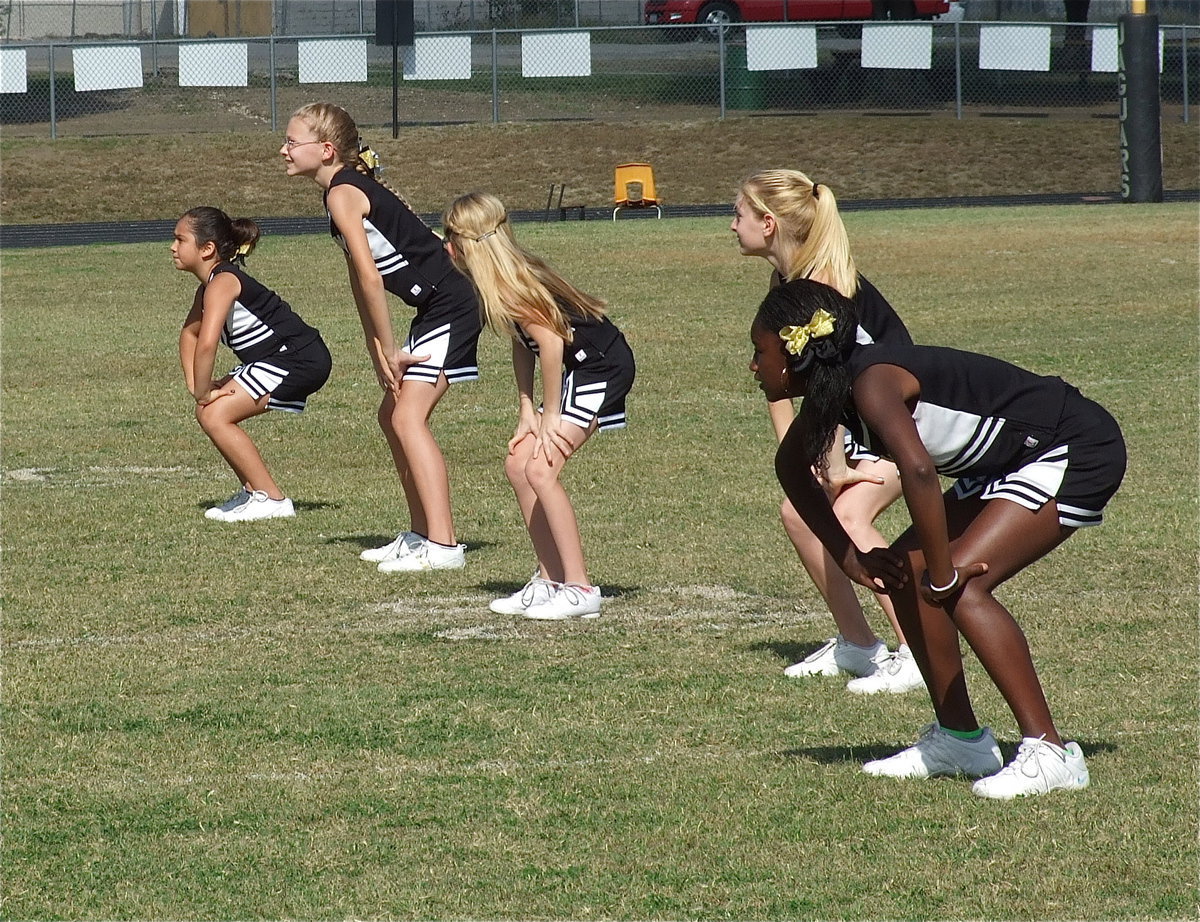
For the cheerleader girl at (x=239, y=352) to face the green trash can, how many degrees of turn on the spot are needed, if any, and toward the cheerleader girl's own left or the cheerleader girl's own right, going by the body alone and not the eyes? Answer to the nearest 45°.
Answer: approximately 90° to the cheerleader girl's own right

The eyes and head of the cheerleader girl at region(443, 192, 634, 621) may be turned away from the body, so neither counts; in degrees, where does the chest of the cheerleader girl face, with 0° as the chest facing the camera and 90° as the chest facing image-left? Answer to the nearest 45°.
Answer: approximately 90°

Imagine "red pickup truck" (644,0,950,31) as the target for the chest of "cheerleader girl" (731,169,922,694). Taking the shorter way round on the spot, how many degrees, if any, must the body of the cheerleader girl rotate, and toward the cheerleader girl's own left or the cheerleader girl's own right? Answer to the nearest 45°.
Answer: approximately 90° to the cheerleader girl's own right

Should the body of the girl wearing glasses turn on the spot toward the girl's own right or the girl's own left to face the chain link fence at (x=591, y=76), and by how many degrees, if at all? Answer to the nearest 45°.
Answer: approximately 90° to the girl's own right

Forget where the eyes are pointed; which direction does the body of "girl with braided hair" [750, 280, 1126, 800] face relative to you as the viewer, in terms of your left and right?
facing to the left of the viewer

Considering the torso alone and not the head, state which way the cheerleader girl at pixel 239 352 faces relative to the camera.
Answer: to the viewer's left

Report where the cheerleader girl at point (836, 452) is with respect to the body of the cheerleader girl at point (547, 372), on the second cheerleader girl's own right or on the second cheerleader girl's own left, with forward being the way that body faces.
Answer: on the second cheerleader girl's own left

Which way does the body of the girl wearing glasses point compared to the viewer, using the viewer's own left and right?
facing to the left of the viewer

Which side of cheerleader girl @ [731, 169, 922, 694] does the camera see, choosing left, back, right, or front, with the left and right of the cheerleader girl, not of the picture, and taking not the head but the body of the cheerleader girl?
left

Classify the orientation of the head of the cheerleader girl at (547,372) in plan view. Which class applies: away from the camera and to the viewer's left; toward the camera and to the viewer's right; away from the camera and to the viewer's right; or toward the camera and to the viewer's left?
away from the camera and to the viewer's left

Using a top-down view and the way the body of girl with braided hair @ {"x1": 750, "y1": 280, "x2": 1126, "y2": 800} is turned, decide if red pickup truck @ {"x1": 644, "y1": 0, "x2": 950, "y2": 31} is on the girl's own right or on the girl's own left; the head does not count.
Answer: on the girl's own right

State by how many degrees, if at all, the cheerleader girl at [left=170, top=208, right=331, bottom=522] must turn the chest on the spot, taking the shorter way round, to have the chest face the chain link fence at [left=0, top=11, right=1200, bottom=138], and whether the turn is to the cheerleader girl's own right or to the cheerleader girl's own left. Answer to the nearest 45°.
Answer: approximately 90° to the cheerleader girl's own right
